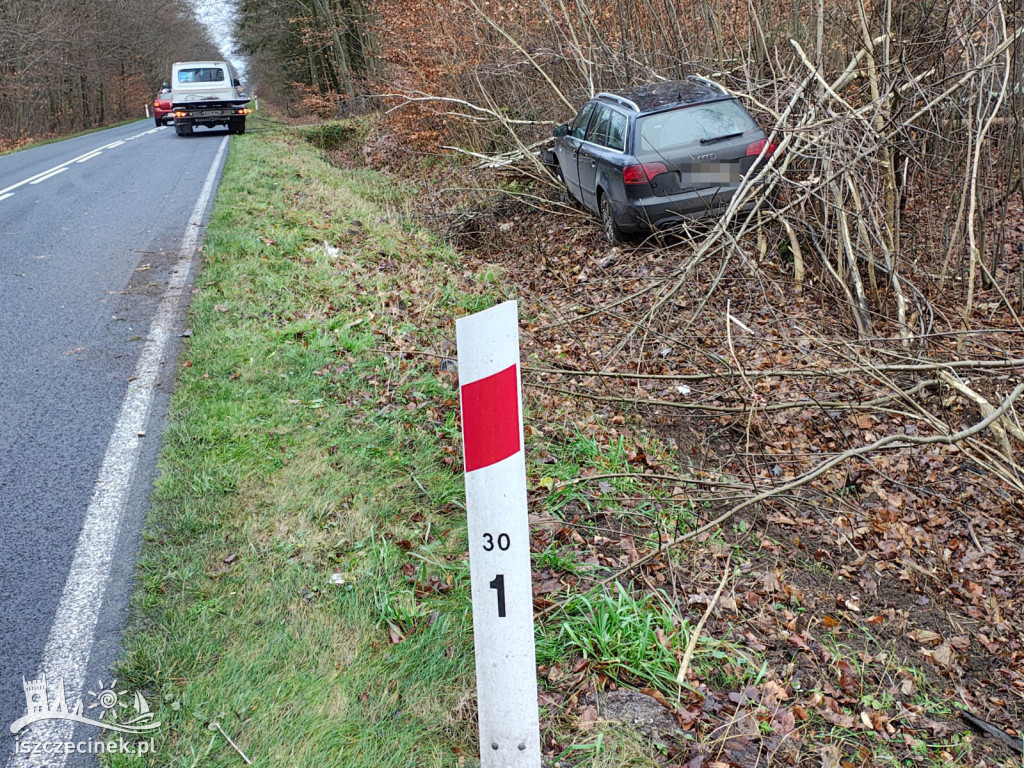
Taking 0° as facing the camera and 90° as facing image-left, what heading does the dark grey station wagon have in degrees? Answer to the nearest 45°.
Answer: approximately 135°

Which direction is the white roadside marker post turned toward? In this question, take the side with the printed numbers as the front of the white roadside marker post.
toward the camera

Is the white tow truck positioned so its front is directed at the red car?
yes

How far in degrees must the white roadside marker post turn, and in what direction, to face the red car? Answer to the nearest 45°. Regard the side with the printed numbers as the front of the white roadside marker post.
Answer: approximately 180°

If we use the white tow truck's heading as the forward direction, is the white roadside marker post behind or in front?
behind

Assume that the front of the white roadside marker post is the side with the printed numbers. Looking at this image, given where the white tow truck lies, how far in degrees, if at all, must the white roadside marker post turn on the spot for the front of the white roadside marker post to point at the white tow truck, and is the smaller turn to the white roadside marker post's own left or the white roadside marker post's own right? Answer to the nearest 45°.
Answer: approximately 180°

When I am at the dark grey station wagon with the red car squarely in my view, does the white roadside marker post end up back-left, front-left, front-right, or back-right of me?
back-left

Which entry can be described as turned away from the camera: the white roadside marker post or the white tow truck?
the white tow truck

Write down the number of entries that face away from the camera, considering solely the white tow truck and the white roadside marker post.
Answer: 1

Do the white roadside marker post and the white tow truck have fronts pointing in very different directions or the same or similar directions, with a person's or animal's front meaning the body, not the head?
very different directions

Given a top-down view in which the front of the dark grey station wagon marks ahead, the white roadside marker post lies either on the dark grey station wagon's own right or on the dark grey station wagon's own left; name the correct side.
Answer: on the dark grey station wagon's own left

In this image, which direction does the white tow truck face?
away from the camera

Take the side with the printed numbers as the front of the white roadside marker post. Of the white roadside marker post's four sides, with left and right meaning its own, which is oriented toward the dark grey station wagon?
back

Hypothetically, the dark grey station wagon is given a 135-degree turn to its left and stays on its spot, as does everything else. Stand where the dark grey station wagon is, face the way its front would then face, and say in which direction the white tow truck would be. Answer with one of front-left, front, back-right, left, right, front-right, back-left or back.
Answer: back-right

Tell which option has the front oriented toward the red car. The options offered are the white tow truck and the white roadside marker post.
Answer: the white tow truck
